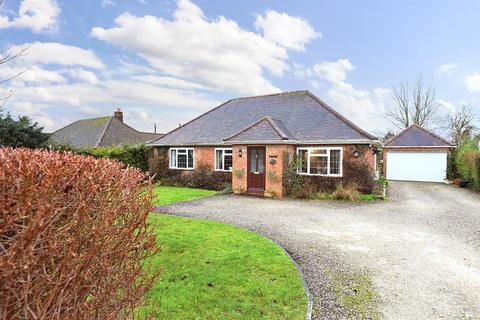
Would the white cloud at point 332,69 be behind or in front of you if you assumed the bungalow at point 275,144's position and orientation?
behind

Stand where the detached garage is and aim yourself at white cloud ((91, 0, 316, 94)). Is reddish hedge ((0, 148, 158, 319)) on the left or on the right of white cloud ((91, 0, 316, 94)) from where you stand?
left

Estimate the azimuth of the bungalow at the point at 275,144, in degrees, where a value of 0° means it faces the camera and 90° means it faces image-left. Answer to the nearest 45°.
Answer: approximately 0°

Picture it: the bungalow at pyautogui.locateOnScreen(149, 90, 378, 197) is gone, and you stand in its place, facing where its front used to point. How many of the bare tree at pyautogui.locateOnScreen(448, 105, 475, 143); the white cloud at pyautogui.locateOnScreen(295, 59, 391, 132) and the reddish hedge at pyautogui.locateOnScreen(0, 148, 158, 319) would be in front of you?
1

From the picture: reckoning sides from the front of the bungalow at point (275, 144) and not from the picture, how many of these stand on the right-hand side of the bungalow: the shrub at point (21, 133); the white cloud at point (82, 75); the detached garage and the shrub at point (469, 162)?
2

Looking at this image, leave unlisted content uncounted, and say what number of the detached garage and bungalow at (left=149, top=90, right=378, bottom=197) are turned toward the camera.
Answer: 2

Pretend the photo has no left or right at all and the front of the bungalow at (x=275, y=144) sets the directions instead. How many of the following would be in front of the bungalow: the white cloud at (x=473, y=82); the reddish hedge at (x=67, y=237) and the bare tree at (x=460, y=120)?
1

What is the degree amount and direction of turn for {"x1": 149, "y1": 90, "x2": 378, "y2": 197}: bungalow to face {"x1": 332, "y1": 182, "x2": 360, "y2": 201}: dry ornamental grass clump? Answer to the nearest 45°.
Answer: approximately 45° to its left

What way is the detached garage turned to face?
toward the camera
